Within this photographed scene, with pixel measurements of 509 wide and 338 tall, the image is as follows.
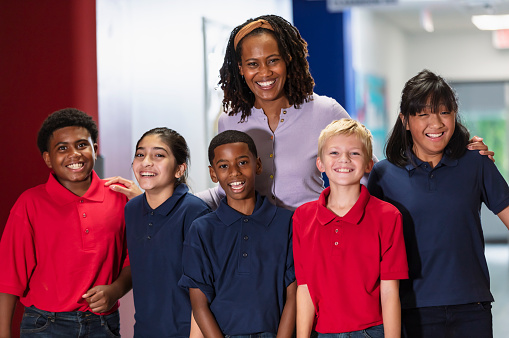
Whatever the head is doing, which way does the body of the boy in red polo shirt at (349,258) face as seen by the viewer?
toward the camera

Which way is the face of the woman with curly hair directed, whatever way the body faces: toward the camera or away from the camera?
toward the camera

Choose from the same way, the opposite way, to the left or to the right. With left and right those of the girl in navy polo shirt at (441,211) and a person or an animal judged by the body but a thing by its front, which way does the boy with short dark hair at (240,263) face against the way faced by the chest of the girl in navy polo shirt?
the same way

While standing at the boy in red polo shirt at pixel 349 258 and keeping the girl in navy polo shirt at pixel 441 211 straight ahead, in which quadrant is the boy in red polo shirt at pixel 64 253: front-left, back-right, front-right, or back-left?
back-left

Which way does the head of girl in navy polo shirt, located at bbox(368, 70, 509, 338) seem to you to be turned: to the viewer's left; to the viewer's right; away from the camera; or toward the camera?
toward the camera

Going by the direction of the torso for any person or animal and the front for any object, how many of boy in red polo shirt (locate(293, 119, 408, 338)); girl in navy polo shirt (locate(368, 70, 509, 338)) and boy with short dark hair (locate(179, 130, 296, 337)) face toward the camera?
3

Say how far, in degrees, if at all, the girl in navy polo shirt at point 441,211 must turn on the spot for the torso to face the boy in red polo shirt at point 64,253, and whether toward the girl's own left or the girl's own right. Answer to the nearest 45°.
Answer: approximately 90° to the girl's own right

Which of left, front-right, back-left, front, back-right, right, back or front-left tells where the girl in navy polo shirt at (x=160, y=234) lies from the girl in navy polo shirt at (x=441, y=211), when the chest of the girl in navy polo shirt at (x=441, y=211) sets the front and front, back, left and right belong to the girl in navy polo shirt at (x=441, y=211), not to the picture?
right

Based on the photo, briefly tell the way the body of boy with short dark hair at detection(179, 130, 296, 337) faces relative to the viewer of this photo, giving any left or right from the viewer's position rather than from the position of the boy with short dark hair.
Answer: facing the viewer

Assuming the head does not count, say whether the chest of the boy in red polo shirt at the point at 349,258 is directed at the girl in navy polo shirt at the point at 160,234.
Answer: no

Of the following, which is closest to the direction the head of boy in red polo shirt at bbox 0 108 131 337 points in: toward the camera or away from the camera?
toward the camera

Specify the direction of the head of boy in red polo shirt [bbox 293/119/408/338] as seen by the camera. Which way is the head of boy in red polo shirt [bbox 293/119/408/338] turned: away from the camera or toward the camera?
toward the camera

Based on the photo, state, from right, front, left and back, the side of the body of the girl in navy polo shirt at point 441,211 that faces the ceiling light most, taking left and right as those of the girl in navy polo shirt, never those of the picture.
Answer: back

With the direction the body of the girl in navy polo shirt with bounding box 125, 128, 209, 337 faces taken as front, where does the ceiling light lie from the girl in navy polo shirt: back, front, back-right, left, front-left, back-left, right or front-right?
back

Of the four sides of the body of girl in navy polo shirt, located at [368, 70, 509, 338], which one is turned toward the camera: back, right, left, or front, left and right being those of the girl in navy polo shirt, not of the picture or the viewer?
front

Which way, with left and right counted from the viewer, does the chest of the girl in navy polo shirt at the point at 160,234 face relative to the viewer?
facing the viewer and to the left of the viewer
